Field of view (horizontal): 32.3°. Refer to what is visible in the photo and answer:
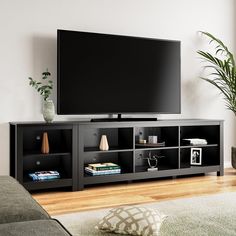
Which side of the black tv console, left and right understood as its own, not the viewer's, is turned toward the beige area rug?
front

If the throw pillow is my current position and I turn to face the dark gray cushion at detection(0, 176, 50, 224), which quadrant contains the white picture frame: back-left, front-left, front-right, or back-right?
back-right

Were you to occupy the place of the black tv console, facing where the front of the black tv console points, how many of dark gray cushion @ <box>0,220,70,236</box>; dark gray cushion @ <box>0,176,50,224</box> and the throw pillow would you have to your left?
0

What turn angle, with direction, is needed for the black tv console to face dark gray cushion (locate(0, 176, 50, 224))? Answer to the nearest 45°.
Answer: approximately 45° to its right

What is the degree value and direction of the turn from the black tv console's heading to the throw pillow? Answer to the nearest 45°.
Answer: approximately 45° to its right

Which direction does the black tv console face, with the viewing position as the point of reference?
facing the viewer and to the right of the viewer

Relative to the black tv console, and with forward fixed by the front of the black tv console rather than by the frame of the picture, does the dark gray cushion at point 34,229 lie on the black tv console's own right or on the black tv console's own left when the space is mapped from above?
on the black tv console's own right
